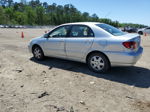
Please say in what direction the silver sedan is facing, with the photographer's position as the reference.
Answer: facing away from the viewer and to the left of the viewer
